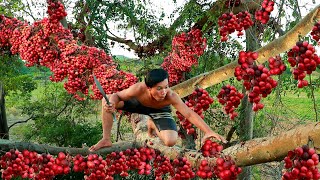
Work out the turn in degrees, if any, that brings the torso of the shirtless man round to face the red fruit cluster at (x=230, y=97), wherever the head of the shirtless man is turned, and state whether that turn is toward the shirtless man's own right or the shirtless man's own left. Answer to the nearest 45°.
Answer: approximately 45° to the shirtless man's own left

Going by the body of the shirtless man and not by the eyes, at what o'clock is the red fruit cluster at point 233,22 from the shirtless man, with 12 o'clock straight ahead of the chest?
The red fruit cluster is roughly at 10 o'clock from the shirtless man.

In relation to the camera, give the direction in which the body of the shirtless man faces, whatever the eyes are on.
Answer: toward the camera

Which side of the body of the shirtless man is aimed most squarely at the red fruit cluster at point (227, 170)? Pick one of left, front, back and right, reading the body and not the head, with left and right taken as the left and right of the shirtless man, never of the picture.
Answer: front

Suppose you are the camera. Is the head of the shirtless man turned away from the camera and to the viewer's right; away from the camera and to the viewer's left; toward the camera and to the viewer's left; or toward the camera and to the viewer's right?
toward the camera and to the viewer's right
